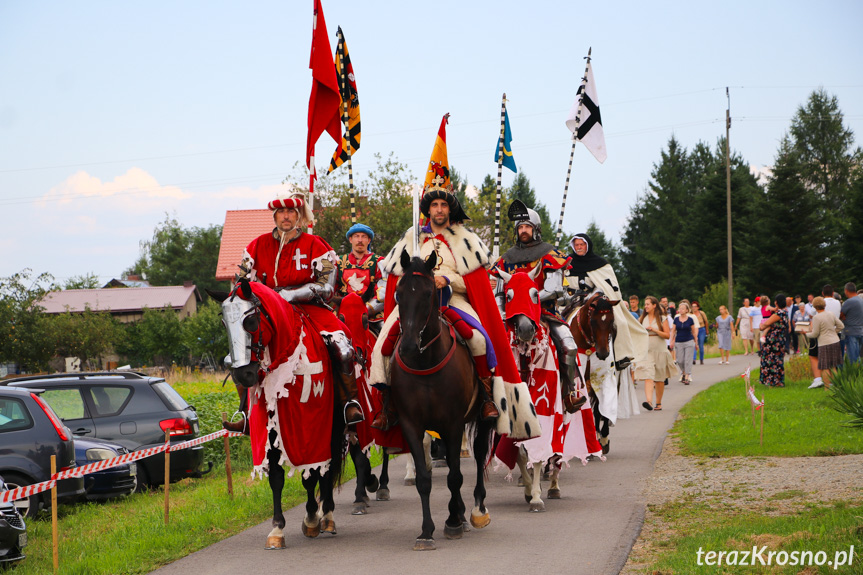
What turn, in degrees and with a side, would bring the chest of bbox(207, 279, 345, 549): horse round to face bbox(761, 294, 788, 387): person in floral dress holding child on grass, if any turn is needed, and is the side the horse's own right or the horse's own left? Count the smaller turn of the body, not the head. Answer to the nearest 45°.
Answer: approximately 180°

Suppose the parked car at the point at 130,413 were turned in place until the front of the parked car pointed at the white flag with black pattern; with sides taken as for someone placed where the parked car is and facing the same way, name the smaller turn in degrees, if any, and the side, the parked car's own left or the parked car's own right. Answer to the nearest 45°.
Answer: approximately 135° to the parked car's own right

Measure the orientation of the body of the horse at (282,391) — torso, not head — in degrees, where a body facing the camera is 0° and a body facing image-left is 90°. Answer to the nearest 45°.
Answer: approximately 45°

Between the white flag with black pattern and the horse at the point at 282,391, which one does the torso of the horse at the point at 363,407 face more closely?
the horse

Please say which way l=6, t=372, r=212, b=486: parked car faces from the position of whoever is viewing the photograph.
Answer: facing away from the viewer and to the left of the viewer

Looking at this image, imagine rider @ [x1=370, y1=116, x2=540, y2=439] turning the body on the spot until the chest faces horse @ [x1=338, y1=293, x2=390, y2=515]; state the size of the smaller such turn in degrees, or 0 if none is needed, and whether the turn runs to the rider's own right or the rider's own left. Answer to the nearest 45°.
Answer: approximately 135° to the rider's own right

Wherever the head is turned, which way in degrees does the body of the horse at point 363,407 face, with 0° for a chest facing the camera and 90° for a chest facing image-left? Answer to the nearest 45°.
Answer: approximately 0°

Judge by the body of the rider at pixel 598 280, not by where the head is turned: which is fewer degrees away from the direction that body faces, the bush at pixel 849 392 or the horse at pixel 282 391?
the horse
